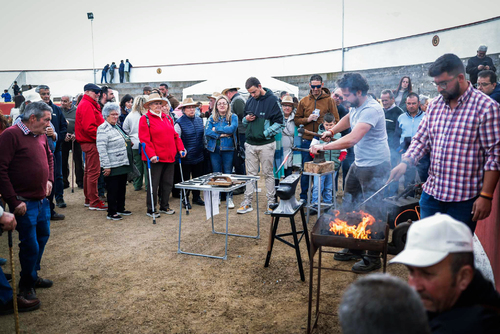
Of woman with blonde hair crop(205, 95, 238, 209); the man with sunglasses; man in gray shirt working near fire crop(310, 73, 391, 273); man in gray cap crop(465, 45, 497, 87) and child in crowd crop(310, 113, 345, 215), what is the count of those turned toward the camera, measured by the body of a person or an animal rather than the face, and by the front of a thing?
4

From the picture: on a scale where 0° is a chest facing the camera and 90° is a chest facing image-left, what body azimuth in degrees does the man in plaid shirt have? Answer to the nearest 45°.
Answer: approximately 45°

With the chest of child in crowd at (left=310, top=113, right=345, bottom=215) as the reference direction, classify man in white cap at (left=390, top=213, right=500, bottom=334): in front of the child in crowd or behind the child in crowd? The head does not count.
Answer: in front

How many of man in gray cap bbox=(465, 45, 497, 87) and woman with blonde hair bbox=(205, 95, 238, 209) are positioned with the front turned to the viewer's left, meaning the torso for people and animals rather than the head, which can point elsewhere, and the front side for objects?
0

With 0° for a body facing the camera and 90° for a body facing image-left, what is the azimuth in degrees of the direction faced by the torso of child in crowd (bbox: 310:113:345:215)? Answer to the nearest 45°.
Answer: approximately 0°

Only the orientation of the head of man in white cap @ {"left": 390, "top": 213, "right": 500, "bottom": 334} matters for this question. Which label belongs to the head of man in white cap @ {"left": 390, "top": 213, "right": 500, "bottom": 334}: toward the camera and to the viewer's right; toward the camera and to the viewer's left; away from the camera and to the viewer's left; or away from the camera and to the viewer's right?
toward the camera and to the viewer's left

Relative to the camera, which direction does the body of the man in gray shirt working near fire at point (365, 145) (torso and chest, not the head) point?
to the viewer's left

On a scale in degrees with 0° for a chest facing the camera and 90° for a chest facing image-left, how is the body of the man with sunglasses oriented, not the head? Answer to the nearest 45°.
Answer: approximately 0°

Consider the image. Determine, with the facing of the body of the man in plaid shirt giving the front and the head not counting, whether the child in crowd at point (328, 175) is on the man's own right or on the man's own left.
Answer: on the man's own right

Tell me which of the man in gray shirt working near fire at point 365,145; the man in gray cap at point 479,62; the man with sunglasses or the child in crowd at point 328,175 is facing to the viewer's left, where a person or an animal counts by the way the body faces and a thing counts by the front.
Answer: the man in gray shirt working near fire

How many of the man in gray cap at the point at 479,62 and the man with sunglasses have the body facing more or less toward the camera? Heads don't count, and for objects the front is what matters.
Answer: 2

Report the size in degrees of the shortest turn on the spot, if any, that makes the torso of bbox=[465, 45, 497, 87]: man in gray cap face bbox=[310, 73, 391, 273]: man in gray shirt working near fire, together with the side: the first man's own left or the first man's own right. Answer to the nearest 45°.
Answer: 0° — they already face them

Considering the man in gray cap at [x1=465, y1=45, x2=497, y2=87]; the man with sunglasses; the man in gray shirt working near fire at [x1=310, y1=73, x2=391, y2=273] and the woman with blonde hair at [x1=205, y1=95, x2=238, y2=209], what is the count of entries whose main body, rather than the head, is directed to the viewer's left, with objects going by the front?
1
